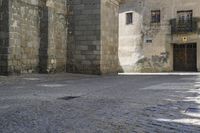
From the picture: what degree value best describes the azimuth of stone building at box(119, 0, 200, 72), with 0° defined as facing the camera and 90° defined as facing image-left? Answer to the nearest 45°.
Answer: approximately 0°
